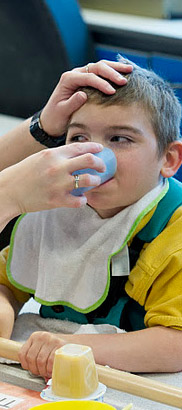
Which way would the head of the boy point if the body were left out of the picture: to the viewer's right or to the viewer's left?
to the viewer's left

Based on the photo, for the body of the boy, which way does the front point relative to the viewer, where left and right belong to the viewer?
facing the viewer and to the left of the viewer
